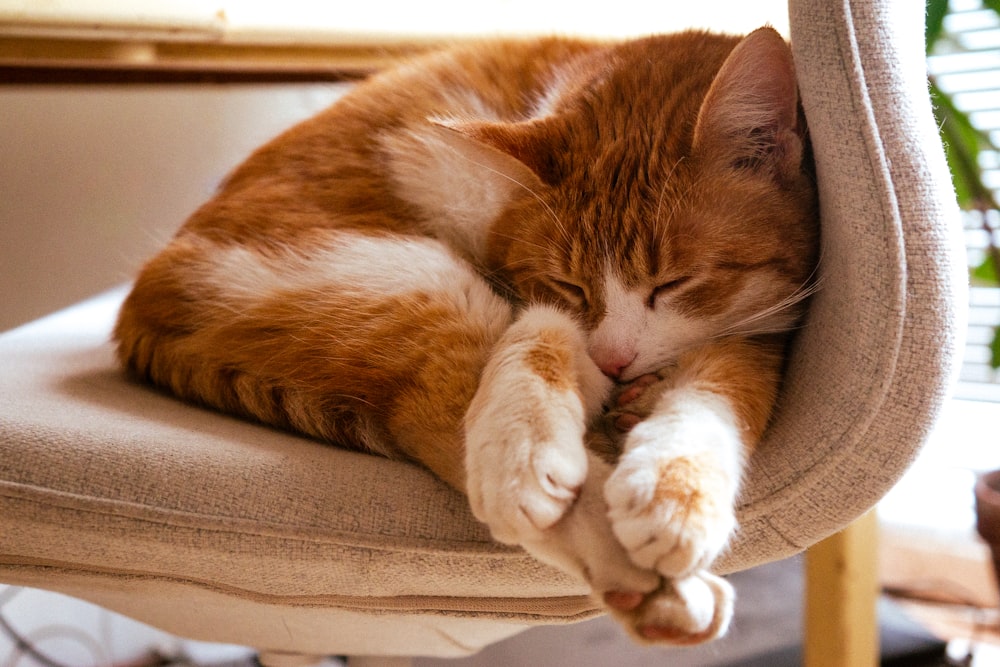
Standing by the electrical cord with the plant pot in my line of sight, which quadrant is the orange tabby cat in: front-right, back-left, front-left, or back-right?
front-right

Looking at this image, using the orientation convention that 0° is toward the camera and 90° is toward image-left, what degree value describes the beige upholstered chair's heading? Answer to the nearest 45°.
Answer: approximately 90°
